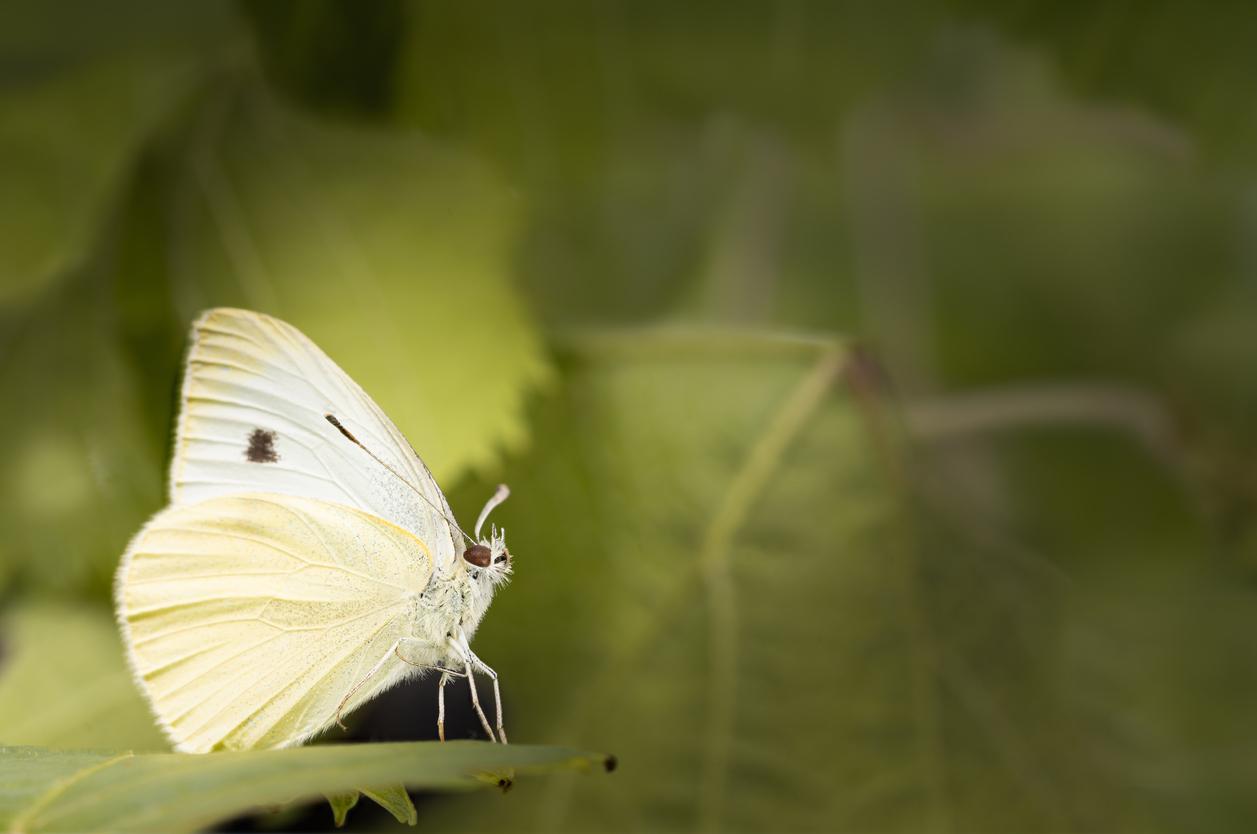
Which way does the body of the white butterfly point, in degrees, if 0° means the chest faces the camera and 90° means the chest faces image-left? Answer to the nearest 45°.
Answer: approximately 270°
